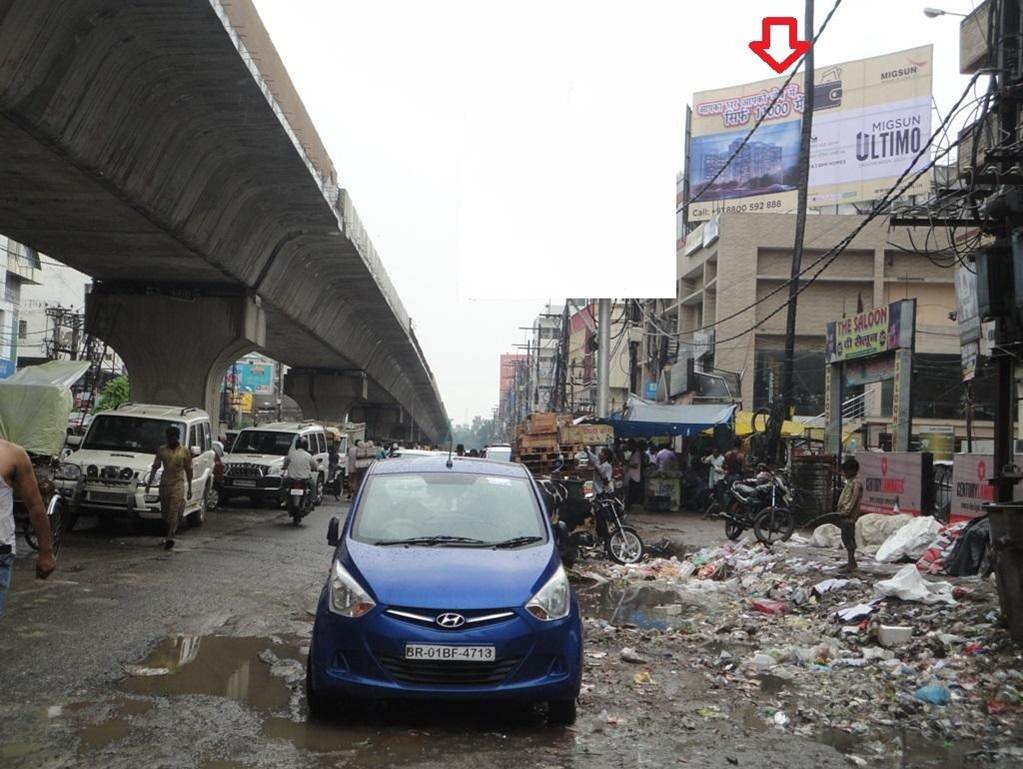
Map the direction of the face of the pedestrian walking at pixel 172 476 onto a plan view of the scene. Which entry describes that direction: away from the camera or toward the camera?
toward the camera

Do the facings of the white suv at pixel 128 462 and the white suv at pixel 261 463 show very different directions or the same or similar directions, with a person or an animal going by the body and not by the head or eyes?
same or similar directions

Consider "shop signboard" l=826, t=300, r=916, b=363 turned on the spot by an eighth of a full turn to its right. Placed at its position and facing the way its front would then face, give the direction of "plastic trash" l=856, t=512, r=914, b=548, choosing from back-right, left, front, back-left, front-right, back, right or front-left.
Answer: left

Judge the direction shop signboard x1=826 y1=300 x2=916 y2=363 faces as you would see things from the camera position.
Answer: facing the viewer and to the left of the viewer

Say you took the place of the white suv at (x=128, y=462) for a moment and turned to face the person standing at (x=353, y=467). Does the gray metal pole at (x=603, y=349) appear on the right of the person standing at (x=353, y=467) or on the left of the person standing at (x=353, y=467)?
right

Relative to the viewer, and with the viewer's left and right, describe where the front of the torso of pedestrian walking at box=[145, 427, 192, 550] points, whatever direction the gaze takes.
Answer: facing the viewer

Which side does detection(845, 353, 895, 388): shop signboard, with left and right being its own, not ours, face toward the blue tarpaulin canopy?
right

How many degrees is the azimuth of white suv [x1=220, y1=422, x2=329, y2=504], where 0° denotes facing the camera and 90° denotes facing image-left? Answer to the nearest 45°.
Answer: approximately 45°

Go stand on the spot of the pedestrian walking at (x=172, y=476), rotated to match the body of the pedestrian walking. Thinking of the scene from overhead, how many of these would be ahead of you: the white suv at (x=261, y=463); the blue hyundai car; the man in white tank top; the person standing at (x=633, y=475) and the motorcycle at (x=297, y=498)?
2

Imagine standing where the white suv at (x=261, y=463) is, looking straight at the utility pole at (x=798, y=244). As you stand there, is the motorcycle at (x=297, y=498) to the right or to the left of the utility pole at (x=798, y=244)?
right
